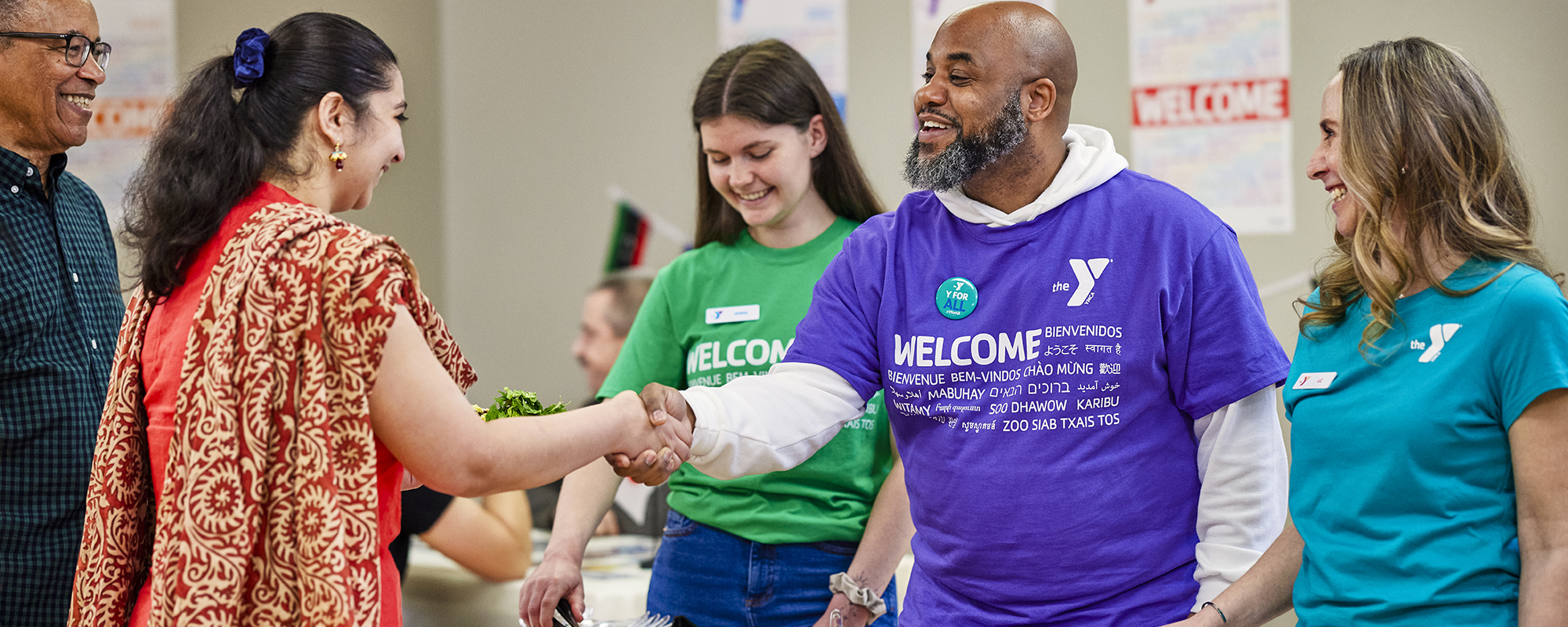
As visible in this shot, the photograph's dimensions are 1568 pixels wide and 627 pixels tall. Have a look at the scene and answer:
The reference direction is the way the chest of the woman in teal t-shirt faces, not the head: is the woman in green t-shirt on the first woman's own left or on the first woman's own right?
on the first woman's own right

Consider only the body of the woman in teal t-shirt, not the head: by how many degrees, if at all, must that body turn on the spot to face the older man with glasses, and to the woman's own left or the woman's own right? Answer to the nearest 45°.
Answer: approximately 45° to the woman's own right

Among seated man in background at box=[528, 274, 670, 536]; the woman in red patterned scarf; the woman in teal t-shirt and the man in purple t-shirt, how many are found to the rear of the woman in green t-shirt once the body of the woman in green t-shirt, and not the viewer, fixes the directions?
1

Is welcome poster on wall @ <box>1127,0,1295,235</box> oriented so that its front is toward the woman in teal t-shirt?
yes

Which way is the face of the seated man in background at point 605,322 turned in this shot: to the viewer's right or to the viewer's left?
to the viewer's left

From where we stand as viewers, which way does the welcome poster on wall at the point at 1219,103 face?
facing the viewer

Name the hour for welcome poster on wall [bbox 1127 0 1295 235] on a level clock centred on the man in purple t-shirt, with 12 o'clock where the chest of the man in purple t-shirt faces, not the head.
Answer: The welcome poster on wall is roughly at 5 o'clock from the man in purple t-shirt.

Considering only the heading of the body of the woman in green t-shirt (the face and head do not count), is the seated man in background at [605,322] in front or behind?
behind

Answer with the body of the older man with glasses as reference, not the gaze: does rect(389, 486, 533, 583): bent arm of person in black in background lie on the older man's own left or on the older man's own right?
on the older man's own left

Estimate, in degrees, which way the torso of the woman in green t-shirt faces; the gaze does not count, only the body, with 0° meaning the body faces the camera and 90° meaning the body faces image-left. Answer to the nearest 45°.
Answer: approximately 0°

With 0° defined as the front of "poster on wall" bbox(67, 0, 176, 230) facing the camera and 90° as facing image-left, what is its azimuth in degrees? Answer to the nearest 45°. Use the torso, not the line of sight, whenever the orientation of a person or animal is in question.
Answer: approximately 0°

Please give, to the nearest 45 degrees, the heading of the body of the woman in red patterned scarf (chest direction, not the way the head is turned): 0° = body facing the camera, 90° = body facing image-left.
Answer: approximately 225°

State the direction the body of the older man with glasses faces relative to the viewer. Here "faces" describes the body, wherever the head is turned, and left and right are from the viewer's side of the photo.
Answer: facing the viewer and to the right of the viewer

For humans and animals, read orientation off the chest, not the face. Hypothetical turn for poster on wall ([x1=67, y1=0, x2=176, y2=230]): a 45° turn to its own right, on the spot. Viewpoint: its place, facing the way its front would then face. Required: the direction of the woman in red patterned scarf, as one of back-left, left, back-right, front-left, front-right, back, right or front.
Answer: front-left
